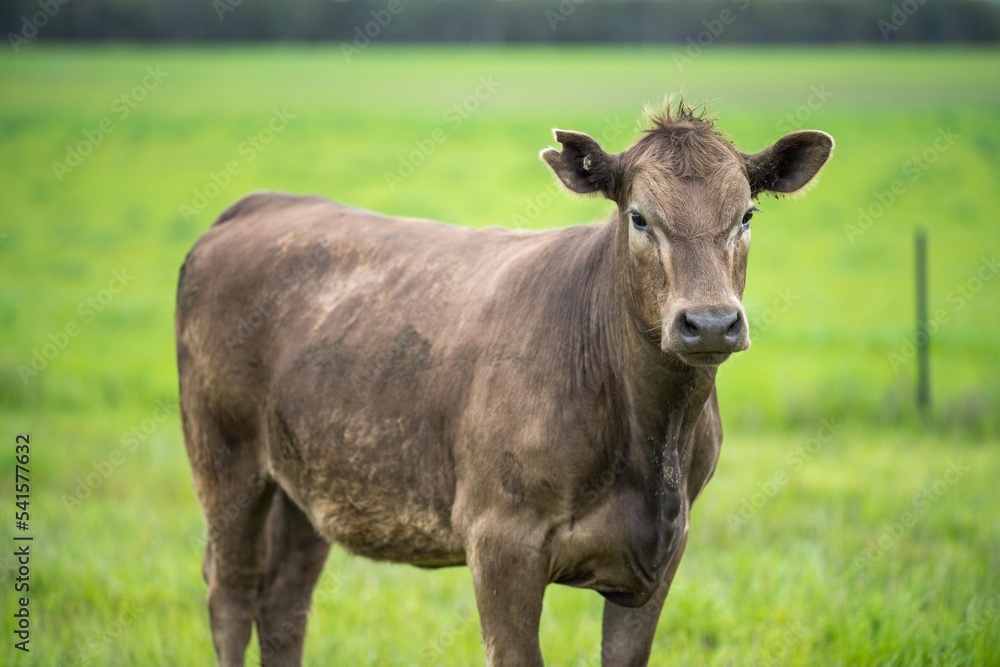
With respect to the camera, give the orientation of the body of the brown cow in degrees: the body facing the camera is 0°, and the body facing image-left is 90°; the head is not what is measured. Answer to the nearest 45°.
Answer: approximately 315°
